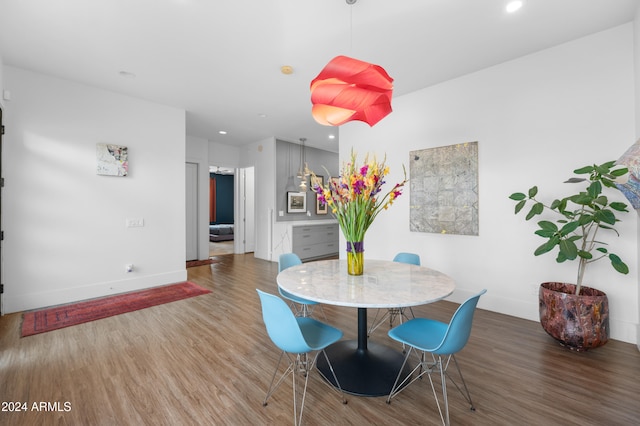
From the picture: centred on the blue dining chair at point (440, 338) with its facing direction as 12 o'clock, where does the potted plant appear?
The potted plant is roughly at 3 o'clock from the blue dining chair.

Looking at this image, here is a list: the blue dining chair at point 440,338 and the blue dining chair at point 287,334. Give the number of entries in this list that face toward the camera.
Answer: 0

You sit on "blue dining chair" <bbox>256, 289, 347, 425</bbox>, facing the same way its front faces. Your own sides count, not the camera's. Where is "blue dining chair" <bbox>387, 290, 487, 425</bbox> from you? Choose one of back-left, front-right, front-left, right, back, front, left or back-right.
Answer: front-right

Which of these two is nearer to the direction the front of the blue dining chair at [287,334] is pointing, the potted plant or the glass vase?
the glass vase

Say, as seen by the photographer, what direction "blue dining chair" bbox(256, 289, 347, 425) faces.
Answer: facing away from the viewer and to the right of the viewer

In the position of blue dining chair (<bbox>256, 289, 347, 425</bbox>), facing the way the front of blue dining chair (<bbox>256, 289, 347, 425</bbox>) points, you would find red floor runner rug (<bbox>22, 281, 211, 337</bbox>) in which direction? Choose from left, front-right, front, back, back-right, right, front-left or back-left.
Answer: left

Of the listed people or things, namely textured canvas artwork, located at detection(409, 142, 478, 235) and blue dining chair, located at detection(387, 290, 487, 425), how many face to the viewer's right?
0

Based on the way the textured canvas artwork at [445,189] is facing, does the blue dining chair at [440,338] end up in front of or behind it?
in front

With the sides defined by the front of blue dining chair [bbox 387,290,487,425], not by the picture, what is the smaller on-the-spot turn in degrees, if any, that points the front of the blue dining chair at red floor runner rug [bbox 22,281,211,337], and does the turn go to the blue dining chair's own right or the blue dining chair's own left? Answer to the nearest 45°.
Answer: approximately 45° to the blue dining chair's own left

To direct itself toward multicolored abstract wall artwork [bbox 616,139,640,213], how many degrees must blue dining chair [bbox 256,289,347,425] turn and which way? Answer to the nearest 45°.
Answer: approximately 45° to its right

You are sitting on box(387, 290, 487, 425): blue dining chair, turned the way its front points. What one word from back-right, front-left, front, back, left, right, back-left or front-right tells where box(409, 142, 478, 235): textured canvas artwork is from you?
front-right

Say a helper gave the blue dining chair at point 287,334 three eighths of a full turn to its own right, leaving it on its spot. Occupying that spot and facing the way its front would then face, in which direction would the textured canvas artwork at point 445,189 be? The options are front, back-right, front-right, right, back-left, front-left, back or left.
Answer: back-left

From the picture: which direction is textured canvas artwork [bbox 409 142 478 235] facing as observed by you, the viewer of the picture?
facing the viewer and to the left of the viewer

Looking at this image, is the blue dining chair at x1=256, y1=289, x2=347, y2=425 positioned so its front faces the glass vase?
yes

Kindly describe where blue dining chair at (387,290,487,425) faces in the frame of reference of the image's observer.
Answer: facing away from the viewer and to the left of the viewer

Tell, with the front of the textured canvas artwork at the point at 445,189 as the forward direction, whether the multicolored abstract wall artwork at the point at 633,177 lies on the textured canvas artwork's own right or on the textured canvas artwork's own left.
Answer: on the textured canvas artwork's own left

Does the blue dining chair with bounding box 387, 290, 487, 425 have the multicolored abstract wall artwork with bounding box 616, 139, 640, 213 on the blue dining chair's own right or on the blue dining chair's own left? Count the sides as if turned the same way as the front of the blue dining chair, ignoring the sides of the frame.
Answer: on the blue dining chair's own right
